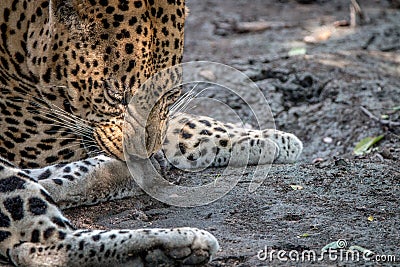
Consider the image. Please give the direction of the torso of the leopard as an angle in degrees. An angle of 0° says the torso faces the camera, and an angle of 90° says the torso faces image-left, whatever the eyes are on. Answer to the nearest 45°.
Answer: approximately 315°

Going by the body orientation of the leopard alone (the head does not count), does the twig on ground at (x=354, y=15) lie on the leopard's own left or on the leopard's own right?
on the leopard's own left
